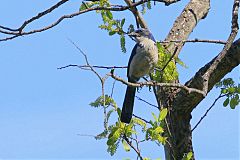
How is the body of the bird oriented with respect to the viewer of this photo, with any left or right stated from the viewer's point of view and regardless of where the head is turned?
facing the viewer and to the right of the viewer
